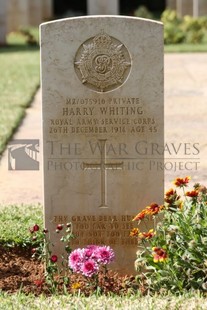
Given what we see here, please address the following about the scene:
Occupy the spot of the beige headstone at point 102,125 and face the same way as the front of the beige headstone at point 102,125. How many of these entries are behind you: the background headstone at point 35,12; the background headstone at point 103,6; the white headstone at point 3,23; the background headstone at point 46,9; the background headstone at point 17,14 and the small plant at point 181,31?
6

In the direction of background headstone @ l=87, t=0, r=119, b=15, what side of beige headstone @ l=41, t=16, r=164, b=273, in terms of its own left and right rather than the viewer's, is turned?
back

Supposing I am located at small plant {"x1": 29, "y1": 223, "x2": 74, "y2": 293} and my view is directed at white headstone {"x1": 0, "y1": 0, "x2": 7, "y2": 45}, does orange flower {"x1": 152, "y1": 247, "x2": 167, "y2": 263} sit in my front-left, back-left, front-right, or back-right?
back-right

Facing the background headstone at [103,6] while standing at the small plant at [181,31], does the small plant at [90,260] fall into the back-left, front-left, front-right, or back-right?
back-left

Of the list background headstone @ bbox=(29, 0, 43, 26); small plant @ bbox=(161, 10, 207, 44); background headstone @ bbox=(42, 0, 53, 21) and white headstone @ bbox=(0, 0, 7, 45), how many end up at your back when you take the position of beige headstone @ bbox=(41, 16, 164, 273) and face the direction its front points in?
4

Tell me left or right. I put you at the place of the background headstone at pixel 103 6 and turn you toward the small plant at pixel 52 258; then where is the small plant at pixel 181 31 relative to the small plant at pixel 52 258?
left

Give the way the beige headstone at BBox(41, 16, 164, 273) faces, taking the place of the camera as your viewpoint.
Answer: facing the viewer

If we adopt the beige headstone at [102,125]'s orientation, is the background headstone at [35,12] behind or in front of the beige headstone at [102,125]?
behind

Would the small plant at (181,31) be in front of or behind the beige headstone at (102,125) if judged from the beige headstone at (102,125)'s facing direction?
behind

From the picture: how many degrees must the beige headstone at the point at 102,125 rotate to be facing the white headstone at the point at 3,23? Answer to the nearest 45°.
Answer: approximately 180°

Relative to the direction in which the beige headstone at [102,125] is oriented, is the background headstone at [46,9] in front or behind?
behind

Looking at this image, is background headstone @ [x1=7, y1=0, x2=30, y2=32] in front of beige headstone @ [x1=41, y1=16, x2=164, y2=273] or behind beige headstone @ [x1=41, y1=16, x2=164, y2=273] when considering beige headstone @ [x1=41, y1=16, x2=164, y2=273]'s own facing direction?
behind
